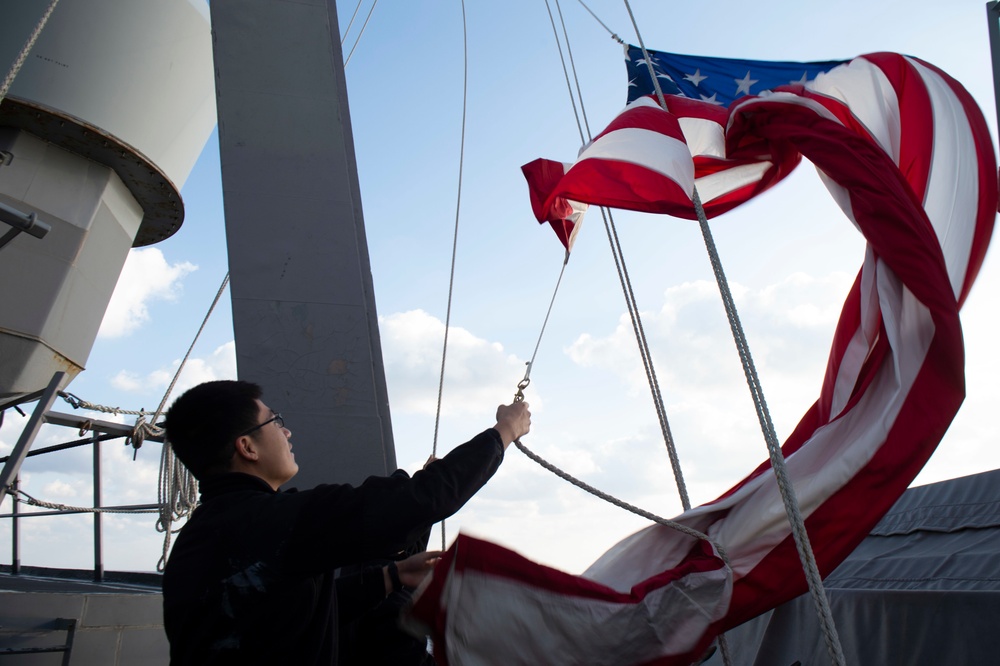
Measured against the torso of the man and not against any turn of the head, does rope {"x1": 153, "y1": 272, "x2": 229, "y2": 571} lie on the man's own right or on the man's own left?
on the man's own left

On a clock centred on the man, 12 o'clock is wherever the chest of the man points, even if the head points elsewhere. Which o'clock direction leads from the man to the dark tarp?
The dark tarp is roughly at 12 o'clock from the man.

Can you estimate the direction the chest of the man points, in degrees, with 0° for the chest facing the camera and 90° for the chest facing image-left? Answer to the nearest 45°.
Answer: approximately 225°

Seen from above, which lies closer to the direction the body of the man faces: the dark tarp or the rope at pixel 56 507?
the dark tarp

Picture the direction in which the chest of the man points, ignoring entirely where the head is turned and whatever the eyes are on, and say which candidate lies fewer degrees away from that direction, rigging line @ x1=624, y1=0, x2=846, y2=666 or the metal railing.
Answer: the rigging line

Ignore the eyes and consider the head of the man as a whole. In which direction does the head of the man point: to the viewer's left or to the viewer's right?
to the viewer's right
